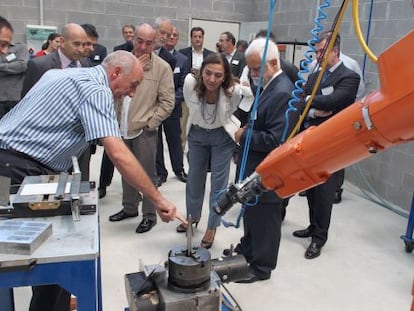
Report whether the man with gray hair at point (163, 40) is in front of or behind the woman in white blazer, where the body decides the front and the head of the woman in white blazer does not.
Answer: behind

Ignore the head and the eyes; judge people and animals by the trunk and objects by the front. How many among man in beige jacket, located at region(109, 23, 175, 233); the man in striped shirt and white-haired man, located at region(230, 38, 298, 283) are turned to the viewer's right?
1

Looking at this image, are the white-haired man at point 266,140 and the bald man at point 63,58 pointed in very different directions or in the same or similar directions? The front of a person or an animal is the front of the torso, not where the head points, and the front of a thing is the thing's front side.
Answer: very different directions

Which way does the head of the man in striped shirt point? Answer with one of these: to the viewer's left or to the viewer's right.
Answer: to the viewer's right

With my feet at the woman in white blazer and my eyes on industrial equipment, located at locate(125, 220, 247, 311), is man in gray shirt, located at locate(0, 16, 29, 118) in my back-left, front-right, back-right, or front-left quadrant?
back-right

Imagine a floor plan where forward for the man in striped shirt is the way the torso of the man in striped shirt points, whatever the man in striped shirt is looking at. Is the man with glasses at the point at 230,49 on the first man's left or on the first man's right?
on the first man's left

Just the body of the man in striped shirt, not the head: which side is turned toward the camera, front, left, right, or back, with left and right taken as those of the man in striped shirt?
right

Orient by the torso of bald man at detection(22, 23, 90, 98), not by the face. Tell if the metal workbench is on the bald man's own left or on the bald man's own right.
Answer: on the bald man's own right
